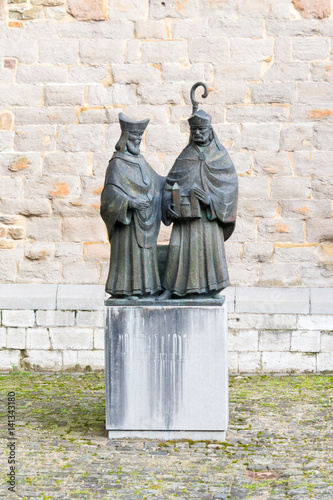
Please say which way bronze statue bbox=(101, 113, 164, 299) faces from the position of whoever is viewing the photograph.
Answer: facing the viewer and to the right of the viewer

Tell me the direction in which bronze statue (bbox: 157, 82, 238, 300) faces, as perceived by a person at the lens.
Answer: facing the viewer

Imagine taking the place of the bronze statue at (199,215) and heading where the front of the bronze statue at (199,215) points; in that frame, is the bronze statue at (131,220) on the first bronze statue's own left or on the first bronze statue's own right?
on the first bronze statue's own right

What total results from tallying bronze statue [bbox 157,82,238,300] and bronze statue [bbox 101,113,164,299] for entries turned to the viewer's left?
0
